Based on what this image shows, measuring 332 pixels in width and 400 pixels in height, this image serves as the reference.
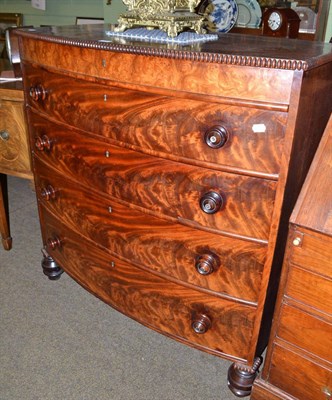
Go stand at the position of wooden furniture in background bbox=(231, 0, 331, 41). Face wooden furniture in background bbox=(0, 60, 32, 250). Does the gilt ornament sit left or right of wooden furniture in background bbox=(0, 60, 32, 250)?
left

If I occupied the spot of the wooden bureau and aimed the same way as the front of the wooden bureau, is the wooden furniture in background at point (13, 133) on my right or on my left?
on my right

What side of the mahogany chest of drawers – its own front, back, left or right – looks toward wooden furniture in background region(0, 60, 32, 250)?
right

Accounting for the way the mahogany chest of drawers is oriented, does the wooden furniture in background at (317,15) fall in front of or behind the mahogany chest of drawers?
behind

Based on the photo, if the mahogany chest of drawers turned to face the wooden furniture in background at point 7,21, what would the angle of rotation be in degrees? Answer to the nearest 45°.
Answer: approximately 90° to its right

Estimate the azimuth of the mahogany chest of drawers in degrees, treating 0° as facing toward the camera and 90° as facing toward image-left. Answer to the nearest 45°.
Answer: approximately 45°

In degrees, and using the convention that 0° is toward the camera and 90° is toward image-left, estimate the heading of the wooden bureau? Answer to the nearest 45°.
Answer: approximately 45°
